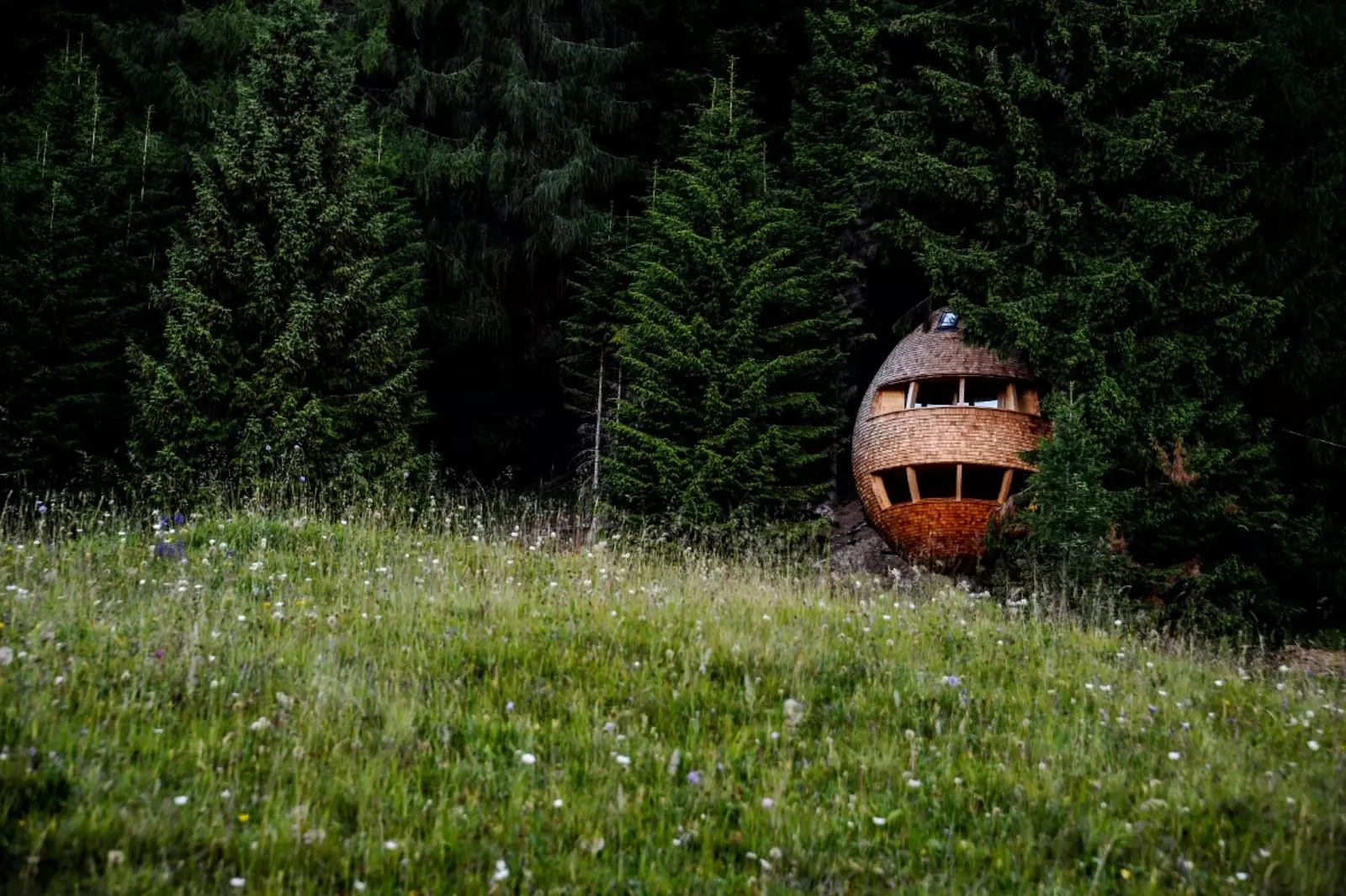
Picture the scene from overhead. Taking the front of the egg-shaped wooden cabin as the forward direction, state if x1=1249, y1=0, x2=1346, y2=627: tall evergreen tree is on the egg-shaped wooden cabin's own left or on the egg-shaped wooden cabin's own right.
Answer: on the egg-shaped wooden cabin's own left

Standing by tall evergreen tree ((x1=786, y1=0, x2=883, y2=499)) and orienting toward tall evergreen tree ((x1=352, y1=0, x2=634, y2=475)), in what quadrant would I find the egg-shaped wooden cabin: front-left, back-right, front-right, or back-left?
back-left

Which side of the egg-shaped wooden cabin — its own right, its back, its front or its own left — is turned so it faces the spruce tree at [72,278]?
right

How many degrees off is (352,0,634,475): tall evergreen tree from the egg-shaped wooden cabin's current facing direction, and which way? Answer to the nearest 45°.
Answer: approximately 135° to its right

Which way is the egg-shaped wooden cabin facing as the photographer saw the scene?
facing the viewer

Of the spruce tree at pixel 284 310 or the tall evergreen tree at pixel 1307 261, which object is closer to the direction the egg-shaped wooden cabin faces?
the spruce tree

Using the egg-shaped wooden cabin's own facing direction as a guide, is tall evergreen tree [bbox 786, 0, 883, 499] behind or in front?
behind
